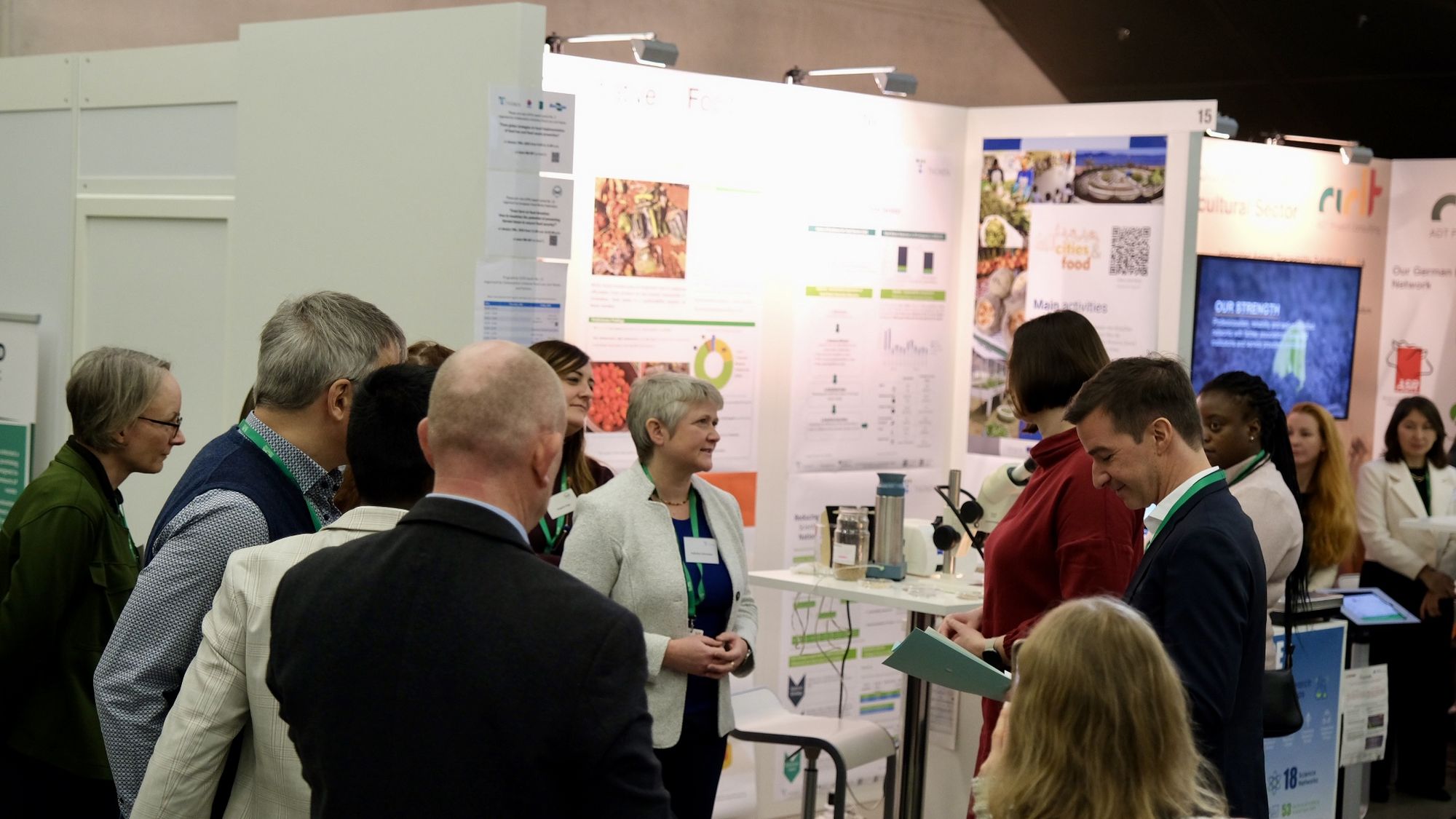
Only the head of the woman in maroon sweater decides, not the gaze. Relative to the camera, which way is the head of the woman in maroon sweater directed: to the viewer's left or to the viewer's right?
to the viewer's left

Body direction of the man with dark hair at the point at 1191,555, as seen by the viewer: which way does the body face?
to the viewer's left

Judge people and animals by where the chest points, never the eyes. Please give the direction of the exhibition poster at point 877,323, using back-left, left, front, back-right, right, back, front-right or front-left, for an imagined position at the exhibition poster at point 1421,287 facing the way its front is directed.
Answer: front-right

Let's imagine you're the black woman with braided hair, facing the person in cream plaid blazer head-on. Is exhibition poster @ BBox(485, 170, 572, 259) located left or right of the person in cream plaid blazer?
right

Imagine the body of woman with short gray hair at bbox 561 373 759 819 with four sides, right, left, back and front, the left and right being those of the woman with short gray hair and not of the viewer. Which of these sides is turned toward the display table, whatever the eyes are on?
left

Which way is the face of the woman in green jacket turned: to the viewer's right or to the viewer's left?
to the viewer's right
